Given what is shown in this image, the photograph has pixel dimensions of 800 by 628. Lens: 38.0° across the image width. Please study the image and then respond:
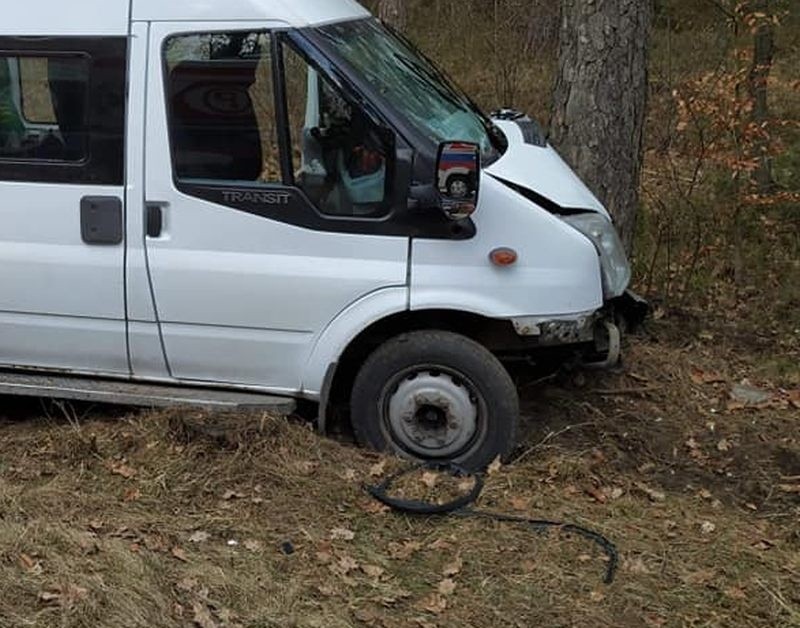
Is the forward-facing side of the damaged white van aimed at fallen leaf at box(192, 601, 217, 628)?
no

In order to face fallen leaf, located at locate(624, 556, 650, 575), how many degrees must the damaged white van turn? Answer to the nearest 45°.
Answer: approximately 45° to its right

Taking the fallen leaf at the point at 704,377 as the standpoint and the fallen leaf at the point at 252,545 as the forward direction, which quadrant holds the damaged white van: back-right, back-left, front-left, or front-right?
front-right

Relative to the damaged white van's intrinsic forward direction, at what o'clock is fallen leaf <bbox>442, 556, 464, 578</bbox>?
The fallen leaf is roughly at 2 o'clock from the damaged white van.

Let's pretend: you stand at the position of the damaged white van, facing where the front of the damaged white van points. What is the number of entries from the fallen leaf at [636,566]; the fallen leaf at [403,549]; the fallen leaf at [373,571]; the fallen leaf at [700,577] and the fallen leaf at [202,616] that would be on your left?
0

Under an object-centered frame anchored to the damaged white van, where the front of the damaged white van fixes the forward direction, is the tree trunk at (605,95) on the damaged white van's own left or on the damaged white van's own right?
on the damaged white van's own left

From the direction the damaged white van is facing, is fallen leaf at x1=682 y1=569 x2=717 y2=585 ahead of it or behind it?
ahead

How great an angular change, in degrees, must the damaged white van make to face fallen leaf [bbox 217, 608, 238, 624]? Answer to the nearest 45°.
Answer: approximately 90° to its right

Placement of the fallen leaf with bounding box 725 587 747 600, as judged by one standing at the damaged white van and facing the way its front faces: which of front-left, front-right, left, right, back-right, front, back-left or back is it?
front-right

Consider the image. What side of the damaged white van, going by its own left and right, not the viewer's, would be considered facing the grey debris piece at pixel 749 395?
front

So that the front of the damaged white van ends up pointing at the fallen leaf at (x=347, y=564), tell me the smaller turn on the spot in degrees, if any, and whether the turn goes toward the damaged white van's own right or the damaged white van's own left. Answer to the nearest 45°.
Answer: approximately 90° to the damaged white van's own right

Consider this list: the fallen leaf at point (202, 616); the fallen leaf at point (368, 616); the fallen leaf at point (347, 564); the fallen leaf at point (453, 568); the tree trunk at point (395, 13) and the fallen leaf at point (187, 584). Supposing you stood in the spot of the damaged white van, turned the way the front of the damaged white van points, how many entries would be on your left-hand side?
1

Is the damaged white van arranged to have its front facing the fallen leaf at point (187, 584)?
no

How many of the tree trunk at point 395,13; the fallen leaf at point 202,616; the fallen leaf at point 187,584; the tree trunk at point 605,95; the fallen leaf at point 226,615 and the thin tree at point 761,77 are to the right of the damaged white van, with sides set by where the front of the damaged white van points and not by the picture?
3

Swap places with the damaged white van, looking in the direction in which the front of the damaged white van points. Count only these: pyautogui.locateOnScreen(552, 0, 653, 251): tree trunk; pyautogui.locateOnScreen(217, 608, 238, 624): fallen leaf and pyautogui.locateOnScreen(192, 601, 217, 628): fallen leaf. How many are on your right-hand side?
2

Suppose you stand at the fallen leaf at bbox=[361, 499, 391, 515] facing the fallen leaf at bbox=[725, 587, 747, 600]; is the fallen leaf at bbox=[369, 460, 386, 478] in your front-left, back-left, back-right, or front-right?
back-left

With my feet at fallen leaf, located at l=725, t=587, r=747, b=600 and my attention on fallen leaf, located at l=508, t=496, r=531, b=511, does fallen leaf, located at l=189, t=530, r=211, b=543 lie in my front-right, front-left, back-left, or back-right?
front-left

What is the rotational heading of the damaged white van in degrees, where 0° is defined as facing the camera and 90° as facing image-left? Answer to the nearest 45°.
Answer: approximately 270°
